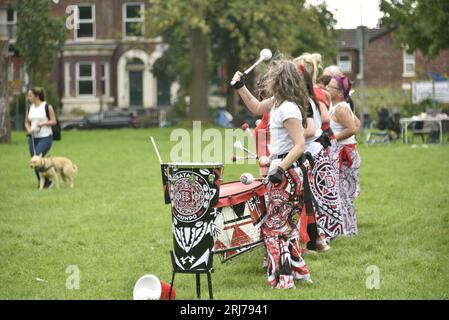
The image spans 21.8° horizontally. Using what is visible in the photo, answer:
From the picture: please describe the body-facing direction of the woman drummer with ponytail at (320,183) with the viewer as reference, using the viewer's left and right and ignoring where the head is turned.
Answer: facing to the left of the viewer

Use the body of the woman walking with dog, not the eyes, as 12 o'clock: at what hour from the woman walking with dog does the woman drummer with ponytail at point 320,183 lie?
The woman drummer with ponytail is roughly at 10 o'clock from the woman walking with dog.

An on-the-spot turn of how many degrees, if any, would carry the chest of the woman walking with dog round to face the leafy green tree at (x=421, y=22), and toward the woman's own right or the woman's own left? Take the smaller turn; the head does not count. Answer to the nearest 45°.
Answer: approximately 180°

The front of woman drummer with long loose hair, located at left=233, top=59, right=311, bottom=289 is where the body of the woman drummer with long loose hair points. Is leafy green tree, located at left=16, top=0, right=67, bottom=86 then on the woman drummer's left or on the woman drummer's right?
on the woman drummer's right

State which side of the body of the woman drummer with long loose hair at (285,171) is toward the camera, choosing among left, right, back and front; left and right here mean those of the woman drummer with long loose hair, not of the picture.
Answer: left

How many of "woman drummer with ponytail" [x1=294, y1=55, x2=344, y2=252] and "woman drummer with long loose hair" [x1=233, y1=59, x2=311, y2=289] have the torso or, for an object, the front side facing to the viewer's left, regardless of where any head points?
2

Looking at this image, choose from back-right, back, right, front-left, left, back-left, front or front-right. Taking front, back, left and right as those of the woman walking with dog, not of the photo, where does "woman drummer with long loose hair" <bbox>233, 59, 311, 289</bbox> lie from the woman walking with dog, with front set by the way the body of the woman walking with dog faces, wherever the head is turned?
front-left

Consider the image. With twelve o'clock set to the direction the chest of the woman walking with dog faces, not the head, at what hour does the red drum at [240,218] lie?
The red drum is roughly at 10 o'clock from the woman walking with dog.
